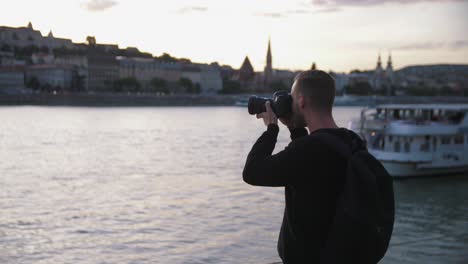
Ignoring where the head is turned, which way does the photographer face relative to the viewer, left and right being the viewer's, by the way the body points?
facing away from the viewer and to the left of the viewer

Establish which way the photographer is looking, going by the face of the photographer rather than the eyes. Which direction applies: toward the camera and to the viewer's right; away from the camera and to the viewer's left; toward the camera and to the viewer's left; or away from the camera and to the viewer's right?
away from the camera and to the viewer's left

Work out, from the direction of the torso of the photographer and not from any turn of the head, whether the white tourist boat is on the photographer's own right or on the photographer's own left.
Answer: on the photographer's own right
